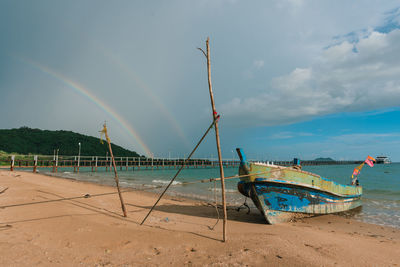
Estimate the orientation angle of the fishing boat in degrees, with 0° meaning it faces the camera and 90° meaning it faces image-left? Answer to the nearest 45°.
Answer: approximately 45°
